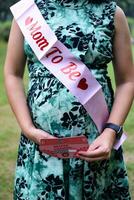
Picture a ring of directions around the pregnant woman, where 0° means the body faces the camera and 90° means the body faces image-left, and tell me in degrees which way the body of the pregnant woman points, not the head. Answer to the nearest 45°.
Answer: approximately 0°

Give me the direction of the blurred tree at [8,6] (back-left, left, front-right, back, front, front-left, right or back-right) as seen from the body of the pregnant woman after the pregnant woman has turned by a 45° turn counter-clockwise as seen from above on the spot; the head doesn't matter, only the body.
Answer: back-left
